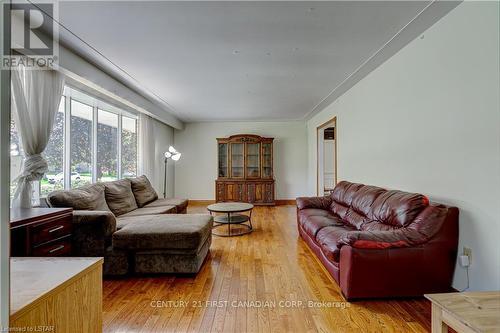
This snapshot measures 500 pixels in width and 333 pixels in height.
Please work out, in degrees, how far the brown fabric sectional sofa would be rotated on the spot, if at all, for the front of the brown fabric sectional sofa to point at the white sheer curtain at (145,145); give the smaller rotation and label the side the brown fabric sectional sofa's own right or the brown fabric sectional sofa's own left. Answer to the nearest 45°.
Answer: approximately 135° to the brown fabric sectional sofa's own left

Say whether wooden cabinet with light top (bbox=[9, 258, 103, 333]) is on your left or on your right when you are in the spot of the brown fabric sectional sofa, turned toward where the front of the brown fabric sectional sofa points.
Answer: on your right

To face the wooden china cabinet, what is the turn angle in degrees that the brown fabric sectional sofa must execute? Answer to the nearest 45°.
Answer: approximately 90° to its left

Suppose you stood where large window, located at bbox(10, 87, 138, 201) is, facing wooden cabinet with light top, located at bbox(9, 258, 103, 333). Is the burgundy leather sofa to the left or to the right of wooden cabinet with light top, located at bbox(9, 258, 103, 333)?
left

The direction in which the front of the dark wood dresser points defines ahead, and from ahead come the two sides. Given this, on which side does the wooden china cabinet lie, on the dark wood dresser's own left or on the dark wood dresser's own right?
on the dark wood dresser's own left

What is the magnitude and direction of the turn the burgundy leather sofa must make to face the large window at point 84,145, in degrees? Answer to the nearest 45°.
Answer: approximately 45° to its right

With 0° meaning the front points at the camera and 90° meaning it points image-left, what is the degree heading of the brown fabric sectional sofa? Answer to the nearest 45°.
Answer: approximately 315°

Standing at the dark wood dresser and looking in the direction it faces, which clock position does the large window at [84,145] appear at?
The large window is roughly at 8 o'clock from the dark wood dresser.

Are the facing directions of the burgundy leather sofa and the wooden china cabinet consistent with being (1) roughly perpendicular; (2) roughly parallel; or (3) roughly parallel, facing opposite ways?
roughly perpendicular

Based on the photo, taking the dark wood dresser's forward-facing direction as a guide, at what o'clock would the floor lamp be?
The floor lamp is roughly at 9 o'clock from the dark wood dresser.

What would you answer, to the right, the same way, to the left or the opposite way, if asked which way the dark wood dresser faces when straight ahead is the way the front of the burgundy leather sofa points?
the opposite way

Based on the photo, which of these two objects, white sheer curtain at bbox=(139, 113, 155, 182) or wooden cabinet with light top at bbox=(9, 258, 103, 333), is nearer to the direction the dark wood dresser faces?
the wooden cabinet with light top
